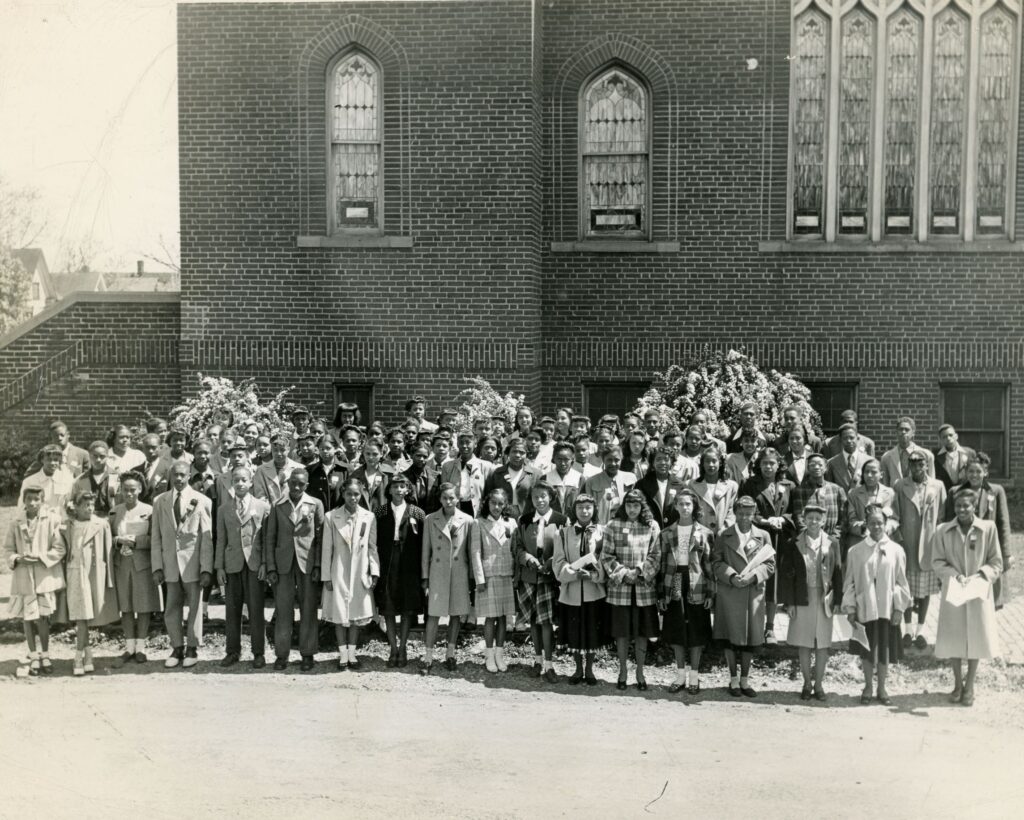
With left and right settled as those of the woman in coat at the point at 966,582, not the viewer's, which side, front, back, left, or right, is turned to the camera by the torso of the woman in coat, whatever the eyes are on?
front

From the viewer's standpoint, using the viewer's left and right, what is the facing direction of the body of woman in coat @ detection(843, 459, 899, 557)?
facing the viewer

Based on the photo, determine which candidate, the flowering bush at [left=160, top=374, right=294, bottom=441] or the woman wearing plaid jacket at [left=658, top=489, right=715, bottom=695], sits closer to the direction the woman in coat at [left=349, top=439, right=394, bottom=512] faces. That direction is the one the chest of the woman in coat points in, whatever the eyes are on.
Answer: the woman wearing plaid jacket

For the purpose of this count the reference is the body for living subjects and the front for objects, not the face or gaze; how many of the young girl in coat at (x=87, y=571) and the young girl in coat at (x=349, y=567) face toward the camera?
2

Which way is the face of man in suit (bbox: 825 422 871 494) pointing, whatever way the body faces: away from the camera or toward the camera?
toward the camera

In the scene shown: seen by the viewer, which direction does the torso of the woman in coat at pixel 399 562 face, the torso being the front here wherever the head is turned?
toward the camera

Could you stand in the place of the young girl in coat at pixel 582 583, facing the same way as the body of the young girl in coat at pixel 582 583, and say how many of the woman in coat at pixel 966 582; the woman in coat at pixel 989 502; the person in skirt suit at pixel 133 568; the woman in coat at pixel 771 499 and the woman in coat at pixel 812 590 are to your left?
4

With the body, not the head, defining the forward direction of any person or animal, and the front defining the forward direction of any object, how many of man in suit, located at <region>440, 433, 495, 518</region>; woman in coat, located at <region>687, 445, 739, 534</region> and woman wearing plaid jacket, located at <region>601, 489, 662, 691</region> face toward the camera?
3

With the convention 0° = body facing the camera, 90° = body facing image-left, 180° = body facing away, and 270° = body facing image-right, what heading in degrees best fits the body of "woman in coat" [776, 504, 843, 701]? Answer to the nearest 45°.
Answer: approximately 0°

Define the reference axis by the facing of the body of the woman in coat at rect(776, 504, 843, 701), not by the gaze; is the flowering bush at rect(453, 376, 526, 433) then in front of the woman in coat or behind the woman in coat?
behind

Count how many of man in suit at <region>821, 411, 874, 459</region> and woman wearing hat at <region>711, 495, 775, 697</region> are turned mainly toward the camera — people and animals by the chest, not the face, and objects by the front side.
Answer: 2

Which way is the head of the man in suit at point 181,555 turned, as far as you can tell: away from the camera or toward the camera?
toward the camera

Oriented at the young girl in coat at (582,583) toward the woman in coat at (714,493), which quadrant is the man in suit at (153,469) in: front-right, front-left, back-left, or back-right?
back-left
